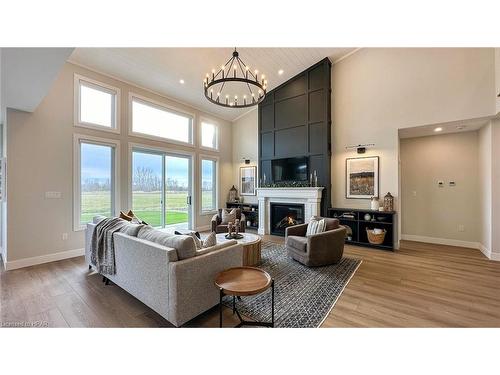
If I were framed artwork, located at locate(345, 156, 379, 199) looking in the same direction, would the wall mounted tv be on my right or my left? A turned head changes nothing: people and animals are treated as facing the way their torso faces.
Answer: on my right

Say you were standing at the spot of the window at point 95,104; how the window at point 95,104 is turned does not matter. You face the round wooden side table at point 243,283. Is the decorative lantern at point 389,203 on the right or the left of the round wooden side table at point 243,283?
left

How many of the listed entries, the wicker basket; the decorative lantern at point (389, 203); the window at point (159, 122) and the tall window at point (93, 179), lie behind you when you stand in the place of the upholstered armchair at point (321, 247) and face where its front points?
2

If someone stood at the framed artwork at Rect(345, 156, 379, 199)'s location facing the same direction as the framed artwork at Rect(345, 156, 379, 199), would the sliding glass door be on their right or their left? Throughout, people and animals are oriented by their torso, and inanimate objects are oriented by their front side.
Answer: on their right

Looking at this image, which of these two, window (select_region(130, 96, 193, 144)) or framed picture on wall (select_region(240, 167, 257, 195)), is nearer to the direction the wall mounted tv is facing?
the window

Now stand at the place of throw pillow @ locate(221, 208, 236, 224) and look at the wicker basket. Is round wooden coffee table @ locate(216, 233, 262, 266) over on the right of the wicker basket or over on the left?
right

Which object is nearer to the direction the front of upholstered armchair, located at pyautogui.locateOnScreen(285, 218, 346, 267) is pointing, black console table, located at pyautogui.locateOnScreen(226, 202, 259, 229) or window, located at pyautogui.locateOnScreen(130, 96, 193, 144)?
the window

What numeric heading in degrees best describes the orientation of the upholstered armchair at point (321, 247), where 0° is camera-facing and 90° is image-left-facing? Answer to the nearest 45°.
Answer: approximately 45°

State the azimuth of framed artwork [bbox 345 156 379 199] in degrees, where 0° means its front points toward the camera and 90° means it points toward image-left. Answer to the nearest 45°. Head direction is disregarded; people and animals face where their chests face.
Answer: approximately 0°
